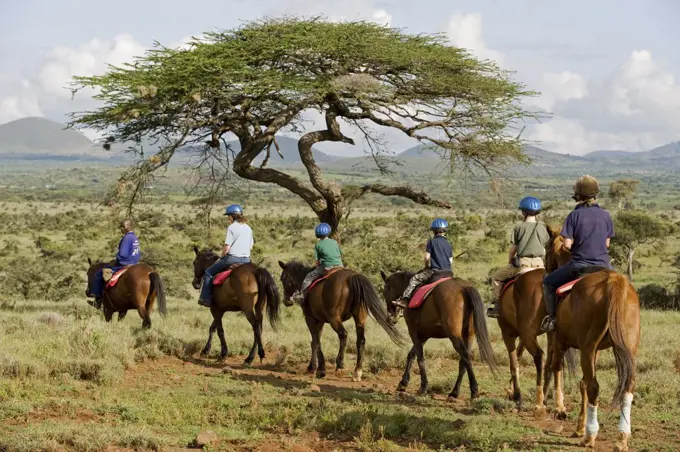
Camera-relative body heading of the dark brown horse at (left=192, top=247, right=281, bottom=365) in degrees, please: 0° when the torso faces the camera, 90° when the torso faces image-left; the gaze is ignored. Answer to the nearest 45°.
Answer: approximately 135°

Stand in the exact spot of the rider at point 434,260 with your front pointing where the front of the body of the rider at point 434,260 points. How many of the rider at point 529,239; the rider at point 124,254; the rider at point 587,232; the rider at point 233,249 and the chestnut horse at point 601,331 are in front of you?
2

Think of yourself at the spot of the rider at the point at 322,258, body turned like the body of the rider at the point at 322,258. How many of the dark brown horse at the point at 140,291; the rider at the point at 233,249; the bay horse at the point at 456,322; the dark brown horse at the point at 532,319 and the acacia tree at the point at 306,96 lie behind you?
2

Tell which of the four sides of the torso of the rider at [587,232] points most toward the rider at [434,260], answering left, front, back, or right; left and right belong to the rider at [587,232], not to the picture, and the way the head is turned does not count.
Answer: front

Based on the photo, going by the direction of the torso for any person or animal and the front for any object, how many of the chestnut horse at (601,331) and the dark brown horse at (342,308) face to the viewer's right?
0

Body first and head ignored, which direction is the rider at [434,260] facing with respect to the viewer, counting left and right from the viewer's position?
facing away from the viewer and to the left of the viewer

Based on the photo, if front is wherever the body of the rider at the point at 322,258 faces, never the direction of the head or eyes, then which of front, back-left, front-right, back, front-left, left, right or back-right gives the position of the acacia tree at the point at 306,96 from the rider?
front-right

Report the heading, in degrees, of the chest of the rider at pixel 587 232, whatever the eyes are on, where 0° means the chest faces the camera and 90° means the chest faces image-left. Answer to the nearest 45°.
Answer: approximately 135°

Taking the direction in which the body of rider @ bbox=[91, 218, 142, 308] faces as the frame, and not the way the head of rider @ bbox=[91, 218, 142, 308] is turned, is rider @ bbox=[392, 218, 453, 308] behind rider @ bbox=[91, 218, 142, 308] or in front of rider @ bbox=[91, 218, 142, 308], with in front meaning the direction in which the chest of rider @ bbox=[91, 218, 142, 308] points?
behind

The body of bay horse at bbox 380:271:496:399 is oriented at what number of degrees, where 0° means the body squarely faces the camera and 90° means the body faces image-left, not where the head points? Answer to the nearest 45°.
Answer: approximately 135°

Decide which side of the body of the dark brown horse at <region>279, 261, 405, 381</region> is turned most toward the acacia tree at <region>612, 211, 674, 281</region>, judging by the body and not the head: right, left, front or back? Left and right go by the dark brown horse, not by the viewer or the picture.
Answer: right

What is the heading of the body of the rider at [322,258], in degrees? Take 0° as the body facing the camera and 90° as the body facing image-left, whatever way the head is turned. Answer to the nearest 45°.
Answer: approximately 135°

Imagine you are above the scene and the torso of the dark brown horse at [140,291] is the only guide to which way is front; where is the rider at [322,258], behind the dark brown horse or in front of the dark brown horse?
behind

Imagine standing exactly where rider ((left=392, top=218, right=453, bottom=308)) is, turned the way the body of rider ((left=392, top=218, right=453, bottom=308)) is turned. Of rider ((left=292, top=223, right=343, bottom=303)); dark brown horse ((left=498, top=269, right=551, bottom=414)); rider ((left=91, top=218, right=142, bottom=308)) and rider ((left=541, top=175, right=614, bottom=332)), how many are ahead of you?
2
